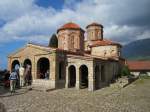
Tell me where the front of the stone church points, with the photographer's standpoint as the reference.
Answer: facing the viewer and to the left of the viewer
